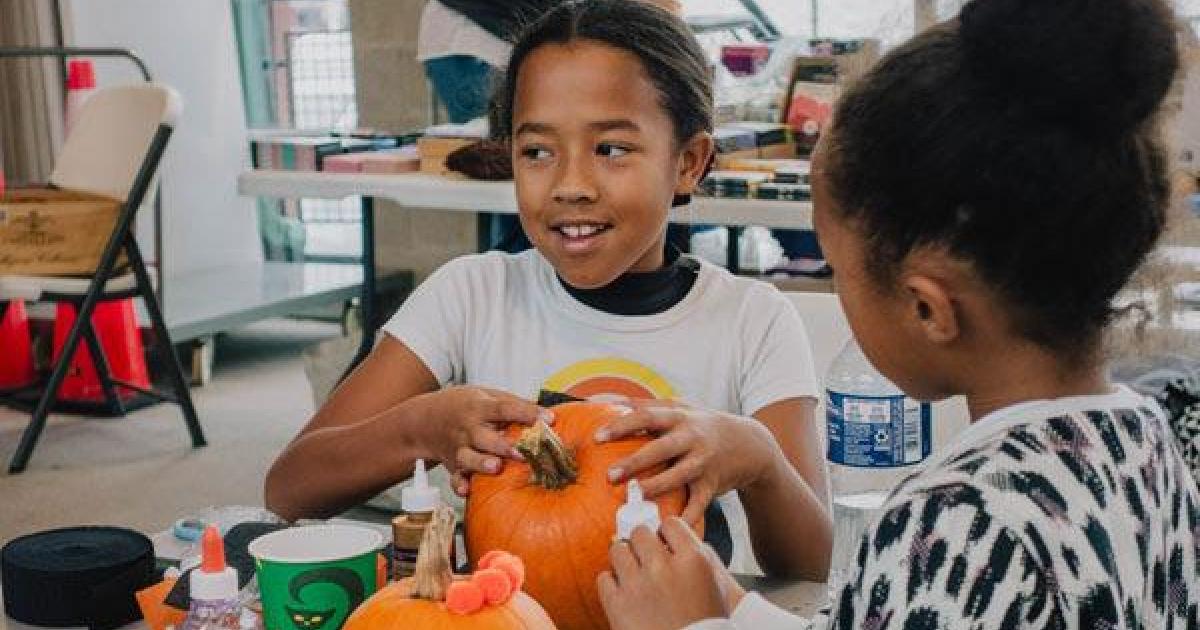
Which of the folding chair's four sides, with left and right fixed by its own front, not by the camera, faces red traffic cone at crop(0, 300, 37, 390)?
right

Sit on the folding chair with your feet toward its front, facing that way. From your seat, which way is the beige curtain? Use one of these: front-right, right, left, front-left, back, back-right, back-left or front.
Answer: back-right

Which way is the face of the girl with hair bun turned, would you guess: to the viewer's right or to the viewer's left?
to the viewer's left

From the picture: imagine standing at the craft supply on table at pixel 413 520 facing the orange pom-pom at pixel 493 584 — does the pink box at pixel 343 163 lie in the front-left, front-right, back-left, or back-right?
back-left

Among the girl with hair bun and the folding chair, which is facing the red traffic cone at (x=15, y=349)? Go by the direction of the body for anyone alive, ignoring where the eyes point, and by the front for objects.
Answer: the girl with hair bun

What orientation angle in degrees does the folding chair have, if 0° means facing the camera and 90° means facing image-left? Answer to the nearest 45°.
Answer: approximately 45°

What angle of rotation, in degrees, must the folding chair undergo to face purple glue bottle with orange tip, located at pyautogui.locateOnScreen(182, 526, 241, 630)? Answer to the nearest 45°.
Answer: approximately 45° to its left

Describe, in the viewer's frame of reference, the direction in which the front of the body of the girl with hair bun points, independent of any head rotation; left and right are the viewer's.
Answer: facing away from the viewer and to the left of the viewer
